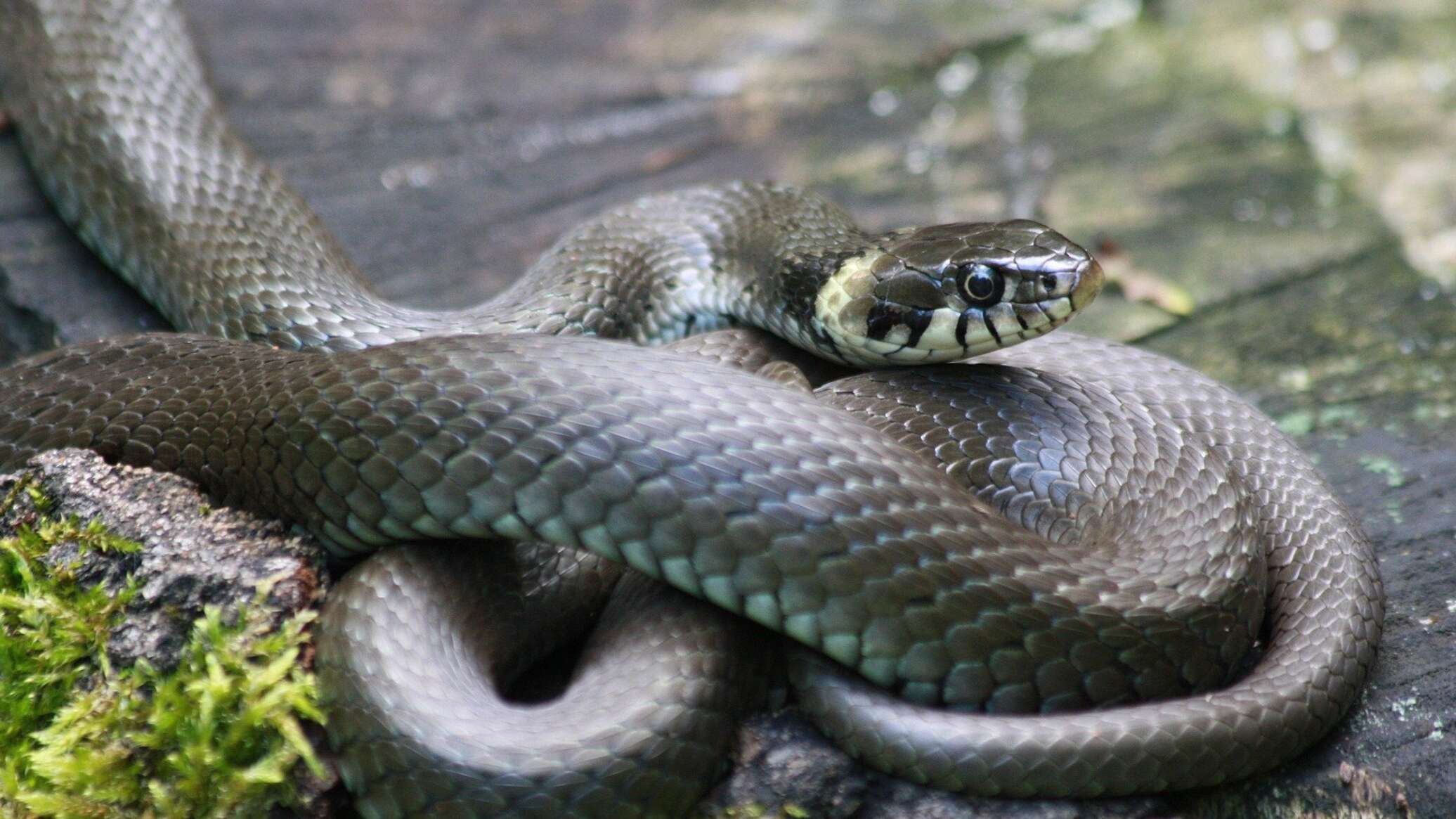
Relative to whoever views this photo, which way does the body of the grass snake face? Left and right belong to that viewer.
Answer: facing to the right of the viewer
